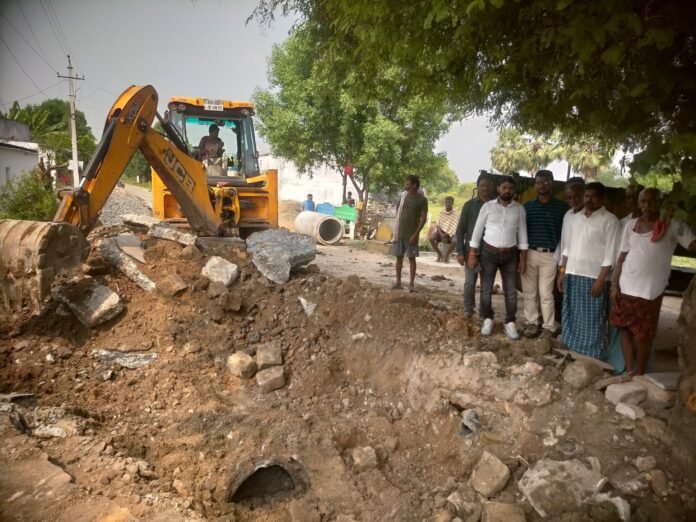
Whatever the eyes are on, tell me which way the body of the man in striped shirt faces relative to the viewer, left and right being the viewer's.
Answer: facing the viewer

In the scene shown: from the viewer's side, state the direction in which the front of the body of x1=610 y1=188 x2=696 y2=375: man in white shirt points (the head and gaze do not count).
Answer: toward the camera

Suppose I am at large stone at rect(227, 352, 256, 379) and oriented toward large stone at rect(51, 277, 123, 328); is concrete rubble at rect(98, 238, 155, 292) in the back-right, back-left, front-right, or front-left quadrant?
front-right

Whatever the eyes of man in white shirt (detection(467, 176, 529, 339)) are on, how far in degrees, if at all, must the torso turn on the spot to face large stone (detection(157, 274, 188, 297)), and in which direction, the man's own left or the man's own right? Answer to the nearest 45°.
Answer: approximately 90° to the man's own right

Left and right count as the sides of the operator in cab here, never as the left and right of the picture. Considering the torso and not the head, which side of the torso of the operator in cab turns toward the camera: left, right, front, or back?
front

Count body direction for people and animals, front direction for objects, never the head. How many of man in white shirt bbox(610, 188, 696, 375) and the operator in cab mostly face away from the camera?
0

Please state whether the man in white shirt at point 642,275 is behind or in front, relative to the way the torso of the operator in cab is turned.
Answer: in front

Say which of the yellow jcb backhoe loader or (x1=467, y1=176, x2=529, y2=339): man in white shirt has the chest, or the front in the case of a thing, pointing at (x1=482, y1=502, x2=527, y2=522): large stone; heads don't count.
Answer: the man in white shirt

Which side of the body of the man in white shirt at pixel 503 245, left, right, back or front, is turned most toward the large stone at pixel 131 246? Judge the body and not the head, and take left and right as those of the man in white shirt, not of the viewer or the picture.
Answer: right

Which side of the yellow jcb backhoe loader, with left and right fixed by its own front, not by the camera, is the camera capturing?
back

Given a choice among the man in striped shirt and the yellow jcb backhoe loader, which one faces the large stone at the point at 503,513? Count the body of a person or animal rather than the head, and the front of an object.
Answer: the man in striped shirt

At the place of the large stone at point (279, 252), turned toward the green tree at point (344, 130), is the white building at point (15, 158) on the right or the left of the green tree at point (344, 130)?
left
